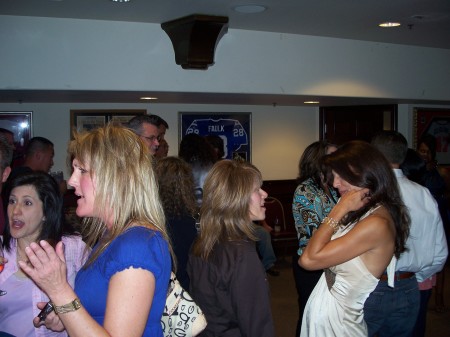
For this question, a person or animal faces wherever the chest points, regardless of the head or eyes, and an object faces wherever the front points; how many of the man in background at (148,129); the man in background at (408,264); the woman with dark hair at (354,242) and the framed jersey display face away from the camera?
1

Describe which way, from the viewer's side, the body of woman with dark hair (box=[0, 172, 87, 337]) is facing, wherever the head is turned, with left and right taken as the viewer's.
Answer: facing the viewer and to the left of the viewer

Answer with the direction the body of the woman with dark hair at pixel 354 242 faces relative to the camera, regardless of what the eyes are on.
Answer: to the viewer's left

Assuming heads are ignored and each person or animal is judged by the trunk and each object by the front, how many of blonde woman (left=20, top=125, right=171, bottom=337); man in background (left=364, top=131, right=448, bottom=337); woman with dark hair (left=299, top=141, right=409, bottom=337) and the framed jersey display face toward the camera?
1

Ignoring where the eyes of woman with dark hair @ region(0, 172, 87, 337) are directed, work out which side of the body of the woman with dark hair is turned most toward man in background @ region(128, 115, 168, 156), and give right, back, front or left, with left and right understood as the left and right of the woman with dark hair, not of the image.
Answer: back

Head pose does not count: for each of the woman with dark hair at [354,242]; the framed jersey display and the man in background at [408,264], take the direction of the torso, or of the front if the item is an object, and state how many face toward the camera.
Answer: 1

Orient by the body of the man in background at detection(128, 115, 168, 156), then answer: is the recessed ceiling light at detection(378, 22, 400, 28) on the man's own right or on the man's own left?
on the man's own left

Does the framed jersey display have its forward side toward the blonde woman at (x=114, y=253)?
yes

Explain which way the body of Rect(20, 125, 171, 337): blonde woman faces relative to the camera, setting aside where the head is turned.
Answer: to the viewer's left

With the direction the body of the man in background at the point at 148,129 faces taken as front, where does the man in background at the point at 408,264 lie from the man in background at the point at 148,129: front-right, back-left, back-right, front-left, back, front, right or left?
front

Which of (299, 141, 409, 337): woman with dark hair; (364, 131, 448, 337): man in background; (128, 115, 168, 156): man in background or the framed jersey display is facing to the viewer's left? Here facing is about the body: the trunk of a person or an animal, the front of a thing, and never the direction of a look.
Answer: the woman with dark hair
